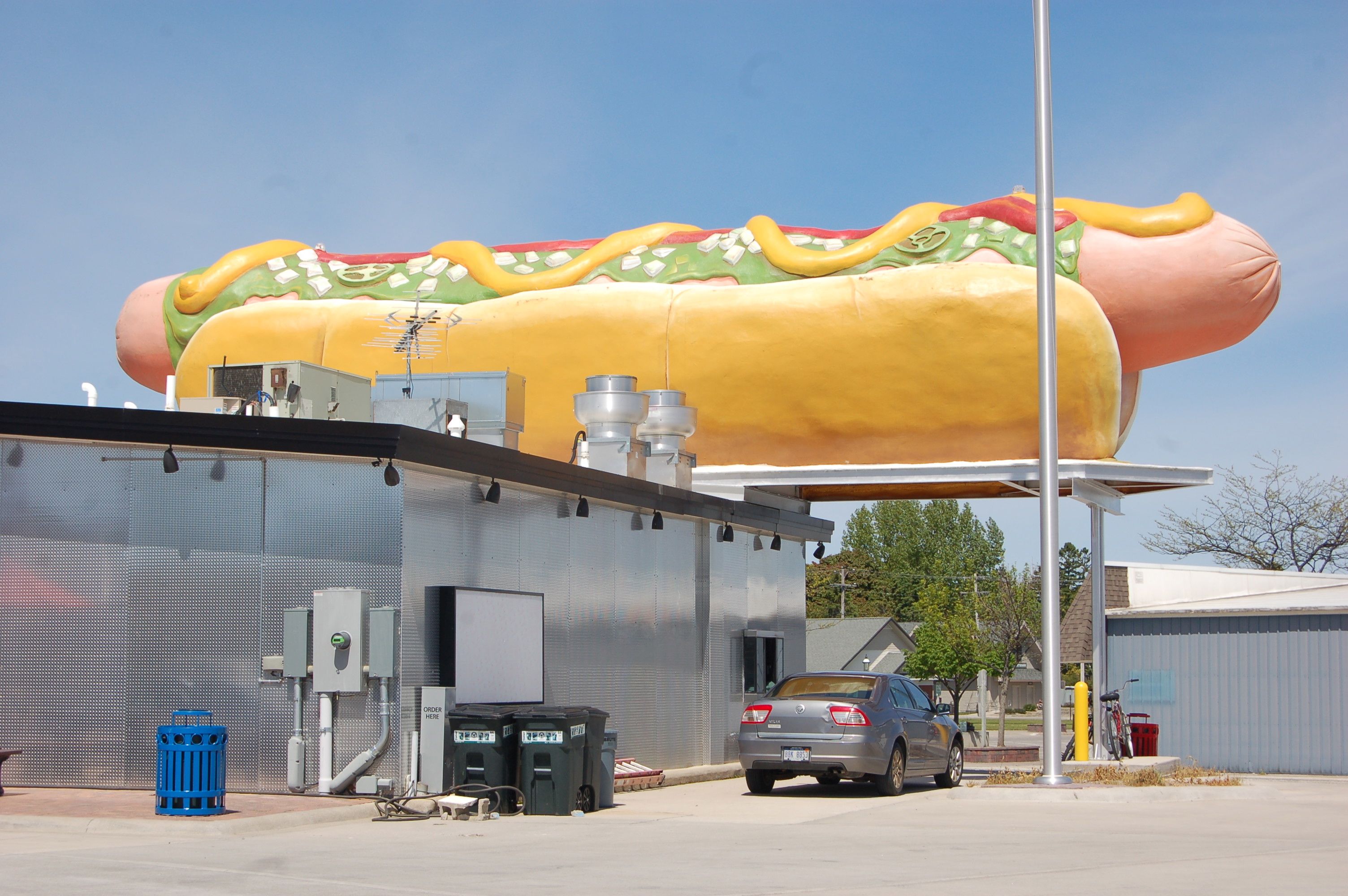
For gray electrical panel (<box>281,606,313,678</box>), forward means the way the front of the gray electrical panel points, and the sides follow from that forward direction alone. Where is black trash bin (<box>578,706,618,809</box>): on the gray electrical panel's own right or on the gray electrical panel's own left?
on the gray electrical panel's own left

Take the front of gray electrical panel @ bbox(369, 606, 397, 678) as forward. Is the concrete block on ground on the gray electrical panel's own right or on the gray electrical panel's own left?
on the gray electrical panel's own left

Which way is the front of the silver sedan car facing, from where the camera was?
facing away from the viewer and to the right of the viewer

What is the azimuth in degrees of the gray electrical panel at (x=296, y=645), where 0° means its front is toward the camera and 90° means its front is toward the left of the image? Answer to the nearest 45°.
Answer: approximately 0°

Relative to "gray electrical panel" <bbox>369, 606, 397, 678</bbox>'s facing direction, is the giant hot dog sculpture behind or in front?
behind
